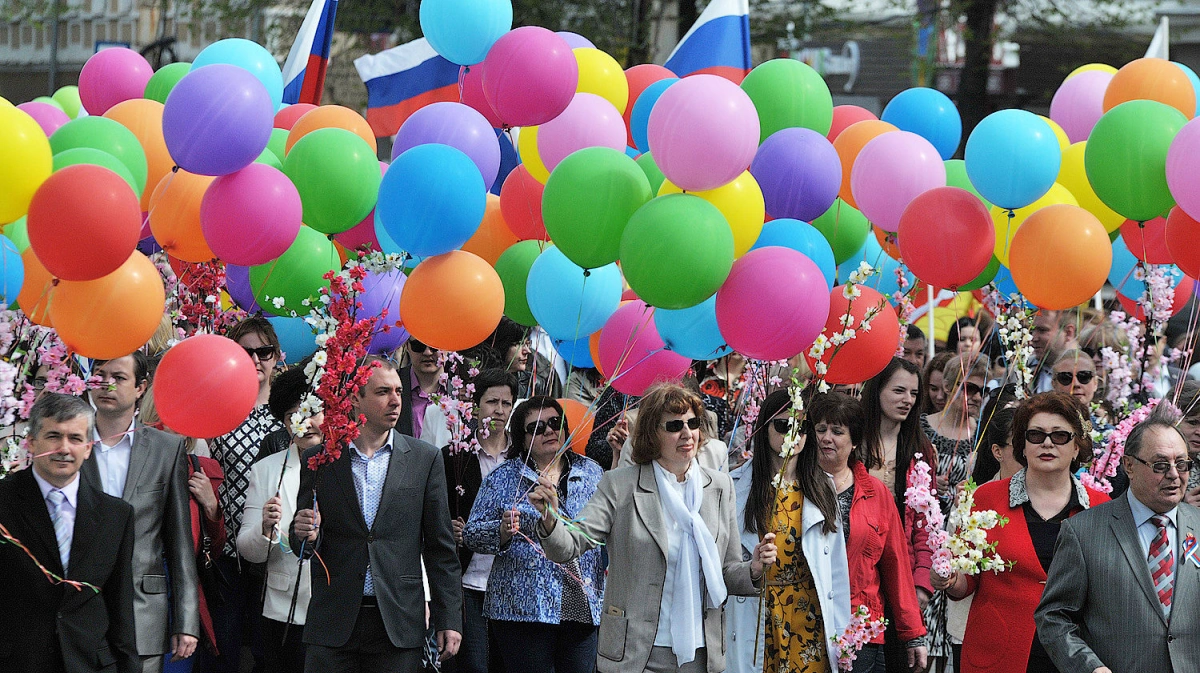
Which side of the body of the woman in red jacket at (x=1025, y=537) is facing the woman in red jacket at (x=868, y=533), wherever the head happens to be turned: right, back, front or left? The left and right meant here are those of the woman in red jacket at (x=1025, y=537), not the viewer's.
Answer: right

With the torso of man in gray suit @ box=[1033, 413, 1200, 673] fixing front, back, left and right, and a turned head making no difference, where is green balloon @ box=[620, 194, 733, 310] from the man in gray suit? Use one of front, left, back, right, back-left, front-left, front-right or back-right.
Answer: back-right

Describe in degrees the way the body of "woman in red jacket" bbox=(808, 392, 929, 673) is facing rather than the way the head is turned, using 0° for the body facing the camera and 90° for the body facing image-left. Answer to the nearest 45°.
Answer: approximately 45°

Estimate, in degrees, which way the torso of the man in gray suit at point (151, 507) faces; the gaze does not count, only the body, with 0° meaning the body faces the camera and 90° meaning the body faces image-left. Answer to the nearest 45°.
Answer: approximately 45°

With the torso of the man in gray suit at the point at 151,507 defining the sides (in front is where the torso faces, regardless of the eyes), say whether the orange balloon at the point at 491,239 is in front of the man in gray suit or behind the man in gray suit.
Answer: behind

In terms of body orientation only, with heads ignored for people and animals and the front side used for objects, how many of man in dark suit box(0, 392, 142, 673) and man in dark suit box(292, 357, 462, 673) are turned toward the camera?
2

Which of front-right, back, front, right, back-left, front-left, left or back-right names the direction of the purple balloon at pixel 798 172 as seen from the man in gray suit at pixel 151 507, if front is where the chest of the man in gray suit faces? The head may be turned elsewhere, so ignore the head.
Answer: back-left
